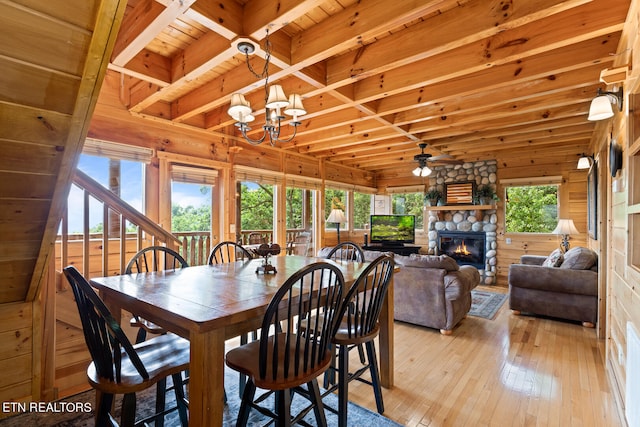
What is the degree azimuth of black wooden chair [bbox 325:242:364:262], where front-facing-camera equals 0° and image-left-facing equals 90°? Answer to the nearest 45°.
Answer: approximately 45°

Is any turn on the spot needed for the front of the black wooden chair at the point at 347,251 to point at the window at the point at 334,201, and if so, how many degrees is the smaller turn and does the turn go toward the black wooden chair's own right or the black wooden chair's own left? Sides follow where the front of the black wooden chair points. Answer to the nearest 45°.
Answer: approximately 135° to the black wooden chair's own right

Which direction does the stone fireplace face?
toward the camera

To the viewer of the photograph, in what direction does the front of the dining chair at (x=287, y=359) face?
facing away from the viewer and to the left of the viewer

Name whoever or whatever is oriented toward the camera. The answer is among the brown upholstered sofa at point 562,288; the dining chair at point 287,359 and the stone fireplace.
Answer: the stone fireplace

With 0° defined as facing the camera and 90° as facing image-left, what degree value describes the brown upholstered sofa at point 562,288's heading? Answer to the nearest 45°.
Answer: approximately 90°

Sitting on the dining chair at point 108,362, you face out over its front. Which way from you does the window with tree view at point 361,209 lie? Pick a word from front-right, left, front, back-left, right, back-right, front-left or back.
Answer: front

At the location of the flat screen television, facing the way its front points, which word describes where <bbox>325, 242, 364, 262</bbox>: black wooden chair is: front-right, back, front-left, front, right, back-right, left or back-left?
front

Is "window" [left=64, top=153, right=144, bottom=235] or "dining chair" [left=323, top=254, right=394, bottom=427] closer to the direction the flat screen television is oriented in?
the dining chair

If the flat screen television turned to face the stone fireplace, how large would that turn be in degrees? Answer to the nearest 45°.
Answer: approximately 90° to its left

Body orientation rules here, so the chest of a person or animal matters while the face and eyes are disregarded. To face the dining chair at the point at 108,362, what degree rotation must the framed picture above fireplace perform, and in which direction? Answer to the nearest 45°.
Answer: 0° — it already faces it
